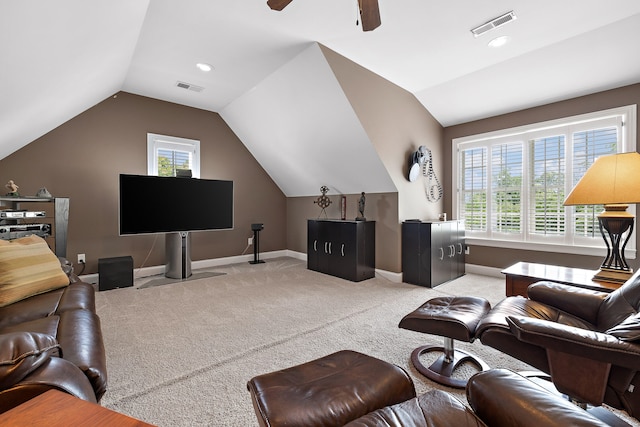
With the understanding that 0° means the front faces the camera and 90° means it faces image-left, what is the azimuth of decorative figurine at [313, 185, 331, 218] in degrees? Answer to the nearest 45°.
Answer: approximately 0°

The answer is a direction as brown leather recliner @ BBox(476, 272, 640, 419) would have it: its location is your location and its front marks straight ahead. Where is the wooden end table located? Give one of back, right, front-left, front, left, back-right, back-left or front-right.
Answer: front-right

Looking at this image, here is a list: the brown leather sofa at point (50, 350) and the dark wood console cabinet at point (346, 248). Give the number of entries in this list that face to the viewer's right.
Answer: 1

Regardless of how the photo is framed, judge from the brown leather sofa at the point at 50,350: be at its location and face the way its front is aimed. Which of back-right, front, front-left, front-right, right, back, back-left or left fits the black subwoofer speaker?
left

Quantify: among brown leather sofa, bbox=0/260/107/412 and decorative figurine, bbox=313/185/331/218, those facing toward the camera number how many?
1

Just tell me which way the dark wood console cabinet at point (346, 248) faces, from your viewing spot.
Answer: facing the viewer and to the left of the viewer

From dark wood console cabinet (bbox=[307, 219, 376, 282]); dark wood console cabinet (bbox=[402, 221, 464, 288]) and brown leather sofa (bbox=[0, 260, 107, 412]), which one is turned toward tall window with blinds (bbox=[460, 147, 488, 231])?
the brown leather sofa

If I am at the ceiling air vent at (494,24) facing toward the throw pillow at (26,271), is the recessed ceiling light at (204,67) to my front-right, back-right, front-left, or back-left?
front-right

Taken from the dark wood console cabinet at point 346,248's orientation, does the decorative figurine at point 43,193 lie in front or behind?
in front

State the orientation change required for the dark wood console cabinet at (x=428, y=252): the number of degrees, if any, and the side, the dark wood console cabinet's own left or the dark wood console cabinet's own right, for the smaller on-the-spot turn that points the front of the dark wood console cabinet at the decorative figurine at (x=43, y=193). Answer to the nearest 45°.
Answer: approximately 90° to the dark wood console cabinet's own right

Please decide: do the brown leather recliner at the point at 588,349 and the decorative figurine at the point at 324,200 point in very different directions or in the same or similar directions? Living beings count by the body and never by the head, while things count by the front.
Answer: very different directions

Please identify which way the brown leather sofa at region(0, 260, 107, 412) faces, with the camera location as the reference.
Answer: facing to the right of the viewer

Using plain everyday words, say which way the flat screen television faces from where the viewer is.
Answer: facing the viewer and to the right of the viewer

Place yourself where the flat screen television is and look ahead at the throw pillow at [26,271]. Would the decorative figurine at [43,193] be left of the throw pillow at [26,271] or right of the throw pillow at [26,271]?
right

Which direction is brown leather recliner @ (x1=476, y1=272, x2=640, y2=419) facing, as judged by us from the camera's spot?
facing away from the viewer and to the left of the viewer

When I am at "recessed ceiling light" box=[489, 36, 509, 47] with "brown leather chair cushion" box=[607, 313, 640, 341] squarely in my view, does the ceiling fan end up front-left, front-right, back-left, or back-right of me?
front-right
